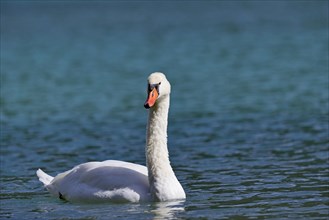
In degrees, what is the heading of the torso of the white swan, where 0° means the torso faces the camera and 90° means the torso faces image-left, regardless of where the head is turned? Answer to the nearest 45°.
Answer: approximately 270°
